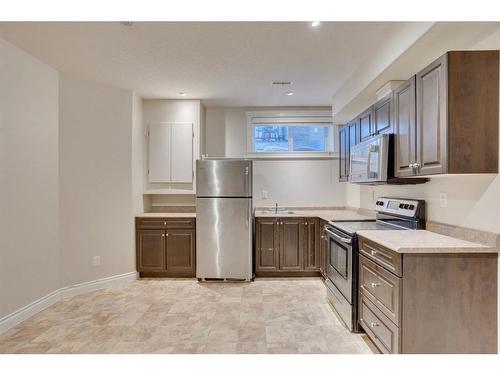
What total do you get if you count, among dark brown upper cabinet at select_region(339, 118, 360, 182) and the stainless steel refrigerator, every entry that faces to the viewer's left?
1

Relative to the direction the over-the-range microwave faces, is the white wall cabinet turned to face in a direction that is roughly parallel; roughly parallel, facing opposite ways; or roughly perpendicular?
roughly perpendicular

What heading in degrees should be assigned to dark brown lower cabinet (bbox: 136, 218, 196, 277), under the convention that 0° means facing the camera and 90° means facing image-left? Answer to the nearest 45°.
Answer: approximately 0°

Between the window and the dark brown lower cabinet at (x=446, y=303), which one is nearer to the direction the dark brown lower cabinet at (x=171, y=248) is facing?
the dark brown lower cabinet

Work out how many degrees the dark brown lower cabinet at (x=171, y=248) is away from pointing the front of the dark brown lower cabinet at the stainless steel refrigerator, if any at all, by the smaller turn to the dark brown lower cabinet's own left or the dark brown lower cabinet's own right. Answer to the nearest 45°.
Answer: approximately 45° to the dark brown lower cabinet's own left

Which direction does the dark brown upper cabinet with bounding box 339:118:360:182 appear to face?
to the viewer's left

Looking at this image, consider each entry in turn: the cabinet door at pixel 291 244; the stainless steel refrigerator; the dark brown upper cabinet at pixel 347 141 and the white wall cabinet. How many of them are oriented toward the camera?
3

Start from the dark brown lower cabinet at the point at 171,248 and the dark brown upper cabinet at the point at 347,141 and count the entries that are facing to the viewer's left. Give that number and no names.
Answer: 1

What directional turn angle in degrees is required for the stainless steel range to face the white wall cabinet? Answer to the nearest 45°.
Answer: approximately 45° to its right

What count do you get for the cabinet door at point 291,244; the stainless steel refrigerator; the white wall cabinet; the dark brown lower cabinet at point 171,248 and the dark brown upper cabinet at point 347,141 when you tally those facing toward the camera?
4

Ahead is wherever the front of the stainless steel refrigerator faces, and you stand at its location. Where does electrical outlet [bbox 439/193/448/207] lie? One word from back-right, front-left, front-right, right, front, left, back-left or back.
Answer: front-left

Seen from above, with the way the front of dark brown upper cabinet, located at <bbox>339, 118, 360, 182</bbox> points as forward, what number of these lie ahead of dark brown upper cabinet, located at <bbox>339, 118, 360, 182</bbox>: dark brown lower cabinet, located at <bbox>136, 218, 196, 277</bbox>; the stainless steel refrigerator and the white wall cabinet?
3
